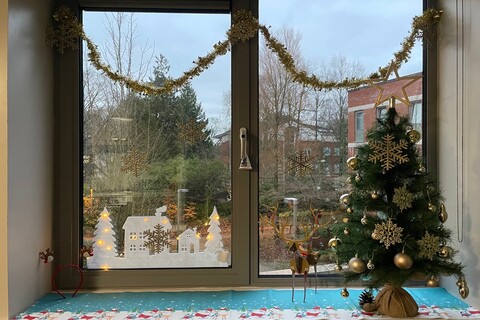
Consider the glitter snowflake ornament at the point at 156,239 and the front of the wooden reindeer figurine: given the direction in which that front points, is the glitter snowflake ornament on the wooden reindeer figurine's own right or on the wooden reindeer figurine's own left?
on the wooden reindeer figurine's own right

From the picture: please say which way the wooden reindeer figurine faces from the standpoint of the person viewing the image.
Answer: facing the viewer and to the left of the viewer

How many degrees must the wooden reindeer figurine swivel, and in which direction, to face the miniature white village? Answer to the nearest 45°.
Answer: approximately 45° to its right
